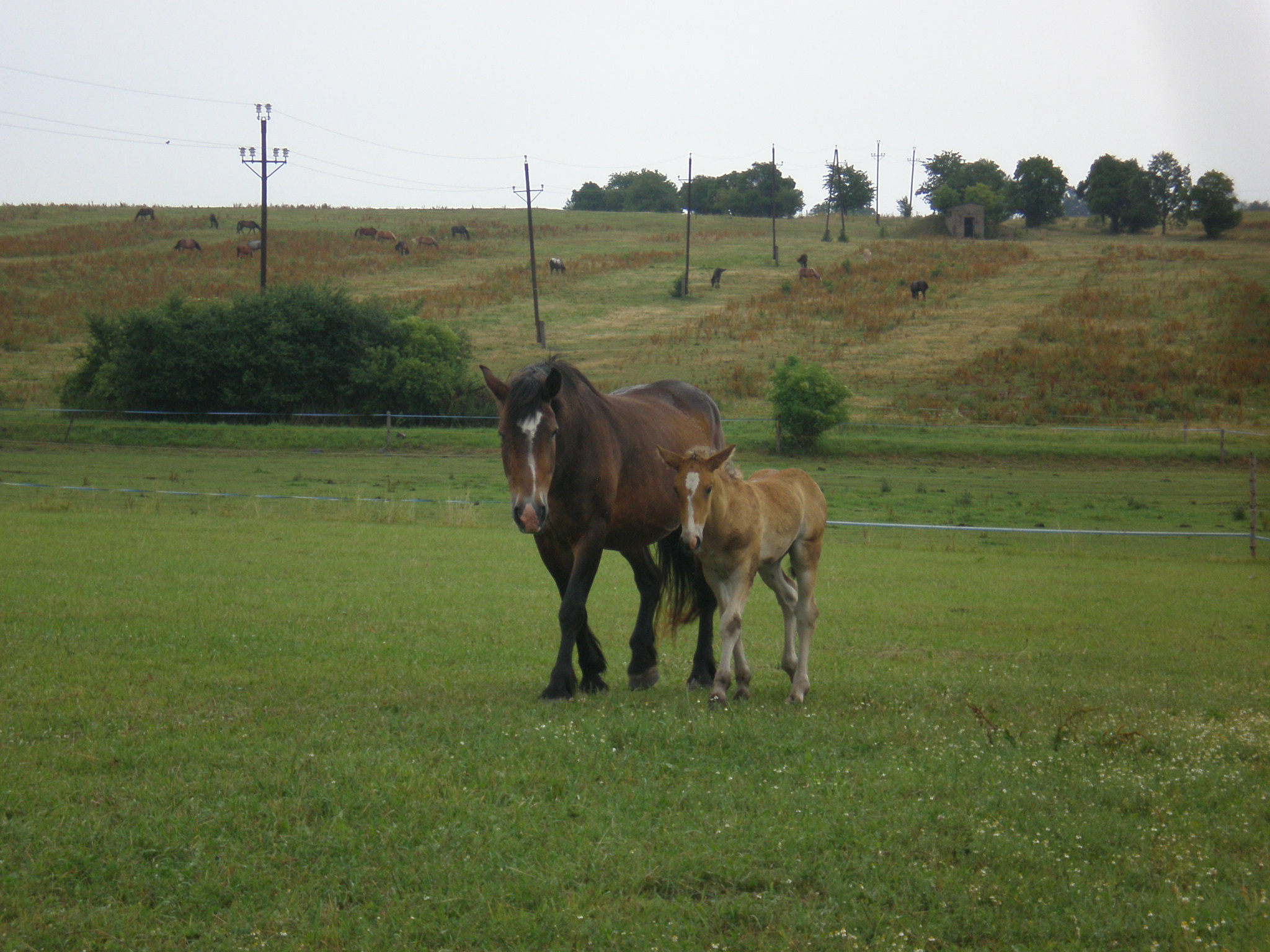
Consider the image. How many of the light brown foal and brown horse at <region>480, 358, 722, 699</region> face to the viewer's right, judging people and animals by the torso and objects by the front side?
0

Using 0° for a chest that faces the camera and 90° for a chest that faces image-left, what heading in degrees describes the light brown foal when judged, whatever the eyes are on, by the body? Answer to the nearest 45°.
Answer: approximately 45°

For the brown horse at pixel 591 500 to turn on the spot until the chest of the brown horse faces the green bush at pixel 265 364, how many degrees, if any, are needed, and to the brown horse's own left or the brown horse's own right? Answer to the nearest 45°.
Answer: approximately 135° to the brown horse's own right

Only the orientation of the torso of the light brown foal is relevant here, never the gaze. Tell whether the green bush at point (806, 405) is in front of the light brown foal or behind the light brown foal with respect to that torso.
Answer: behind

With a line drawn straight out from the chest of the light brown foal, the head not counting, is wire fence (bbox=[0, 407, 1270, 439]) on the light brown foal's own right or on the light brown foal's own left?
on the light brown foal's own right

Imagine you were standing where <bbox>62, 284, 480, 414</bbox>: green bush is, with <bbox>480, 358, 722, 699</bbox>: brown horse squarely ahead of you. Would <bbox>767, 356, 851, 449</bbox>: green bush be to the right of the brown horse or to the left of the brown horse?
left
